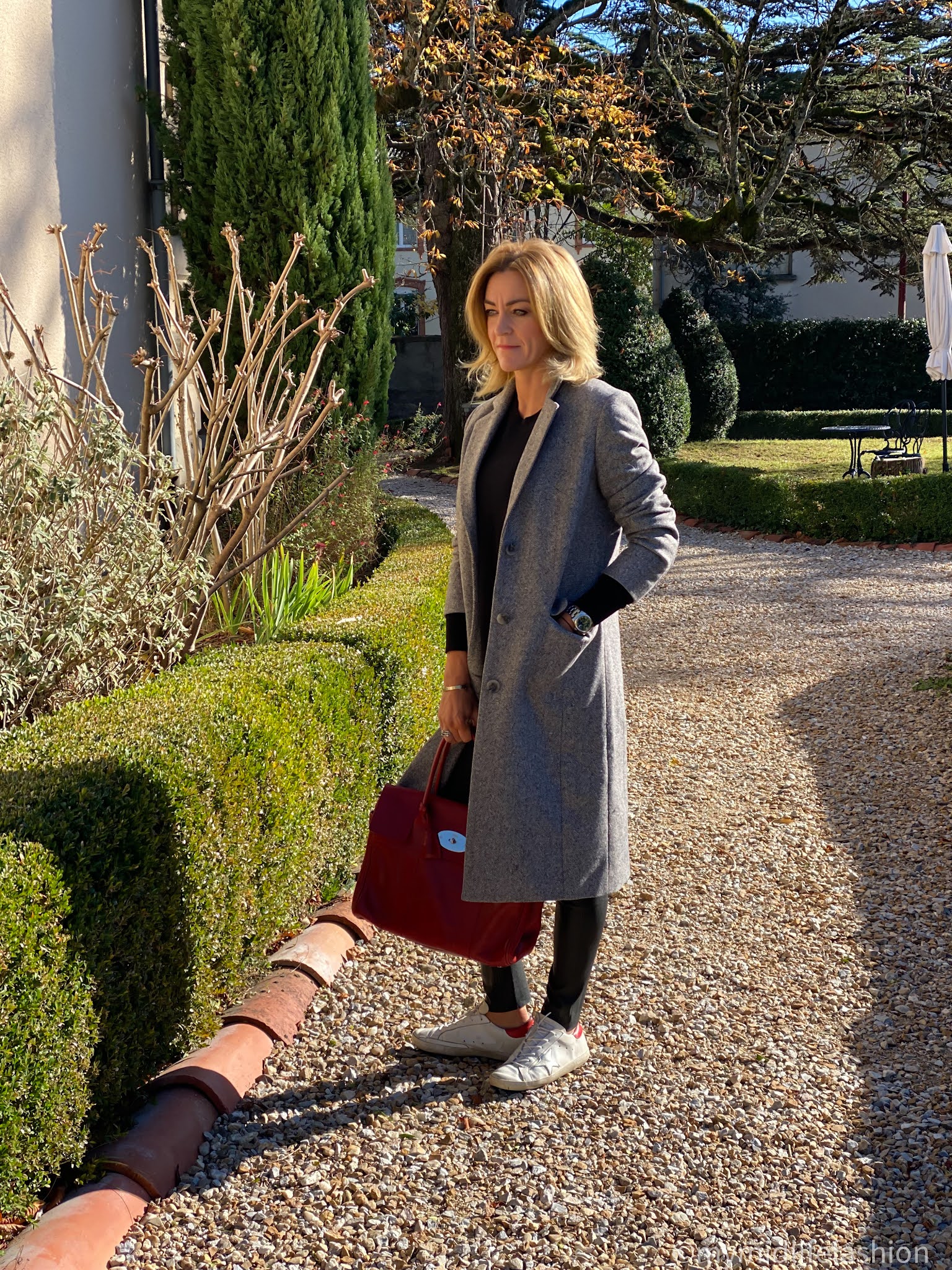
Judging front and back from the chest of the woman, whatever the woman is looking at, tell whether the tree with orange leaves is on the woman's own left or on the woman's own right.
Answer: on the woman's own right

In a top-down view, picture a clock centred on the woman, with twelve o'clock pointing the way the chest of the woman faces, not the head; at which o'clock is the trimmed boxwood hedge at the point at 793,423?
The trimmed boxwood hedge is roughly at 5 o'clock from the woman.

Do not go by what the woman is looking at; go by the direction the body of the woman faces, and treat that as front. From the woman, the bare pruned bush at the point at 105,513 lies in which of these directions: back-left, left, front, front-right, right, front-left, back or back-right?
right

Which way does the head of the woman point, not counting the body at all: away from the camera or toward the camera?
toward the camera

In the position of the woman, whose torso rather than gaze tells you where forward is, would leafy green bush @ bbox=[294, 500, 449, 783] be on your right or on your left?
on your right

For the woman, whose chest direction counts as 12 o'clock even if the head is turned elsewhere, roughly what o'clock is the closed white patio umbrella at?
The closed white patio umbrella is roughly at 5 o'clock from the woman.

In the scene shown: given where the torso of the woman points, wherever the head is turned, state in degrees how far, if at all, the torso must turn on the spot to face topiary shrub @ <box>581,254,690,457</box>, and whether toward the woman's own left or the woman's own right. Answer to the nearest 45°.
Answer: approximately 135° to the woman's own right

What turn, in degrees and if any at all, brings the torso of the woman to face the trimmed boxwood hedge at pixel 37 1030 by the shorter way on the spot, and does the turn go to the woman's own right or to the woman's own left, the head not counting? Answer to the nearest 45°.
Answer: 0° — they already face it

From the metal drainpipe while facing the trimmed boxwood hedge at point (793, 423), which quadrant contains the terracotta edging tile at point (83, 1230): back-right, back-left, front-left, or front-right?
back-right
